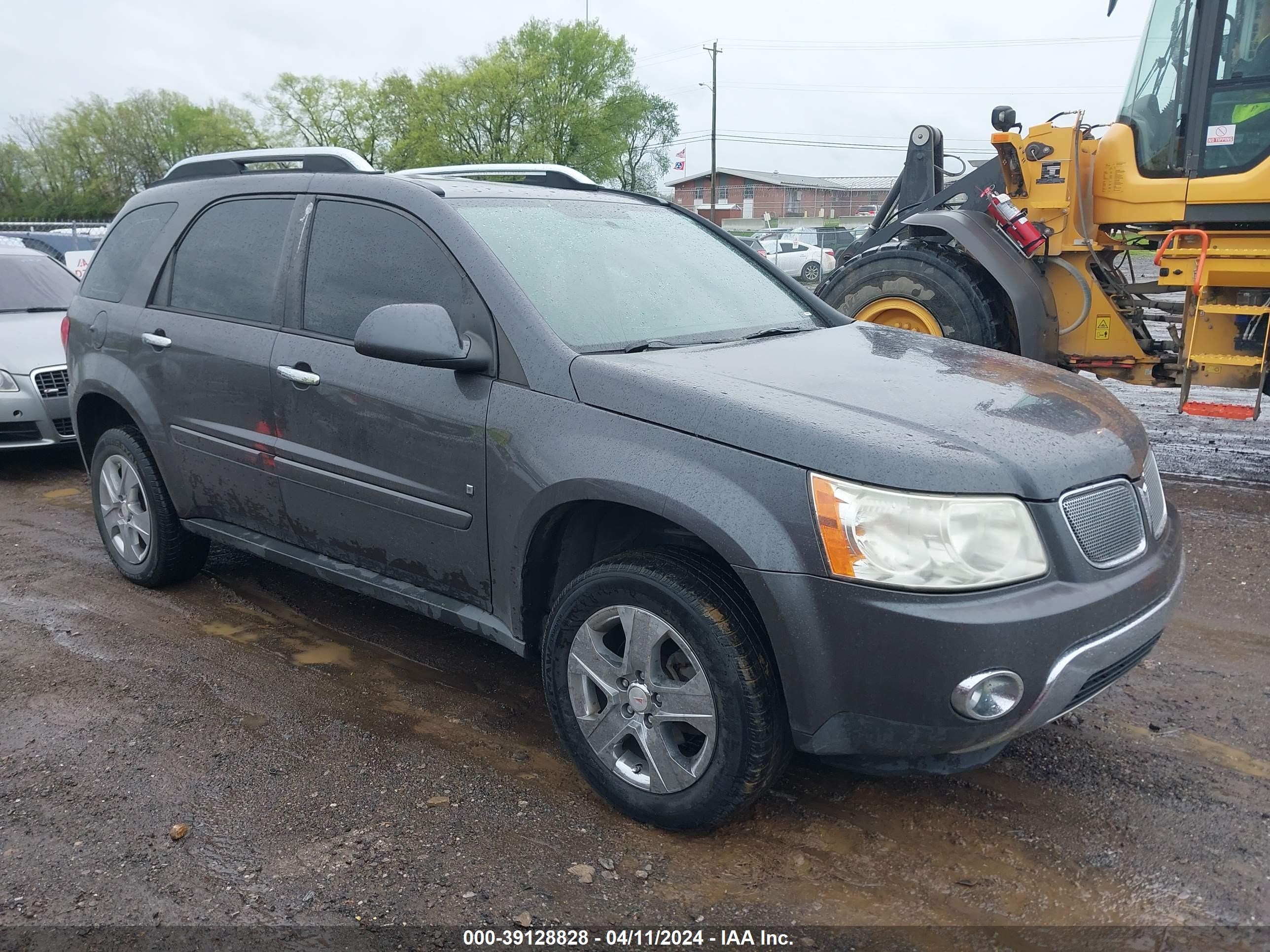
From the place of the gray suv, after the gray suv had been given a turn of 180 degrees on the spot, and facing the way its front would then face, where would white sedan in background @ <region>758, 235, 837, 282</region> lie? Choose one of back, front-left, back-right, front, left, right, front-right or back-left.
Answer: front-right

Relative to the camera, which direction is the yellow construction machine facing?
to the viewer's left

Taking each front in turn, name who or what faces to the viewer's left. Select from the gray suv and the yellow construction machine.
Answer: the yellow construction machine

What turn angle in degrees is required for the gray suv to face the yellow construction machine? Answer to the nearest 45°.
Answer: approximately 90° to its left

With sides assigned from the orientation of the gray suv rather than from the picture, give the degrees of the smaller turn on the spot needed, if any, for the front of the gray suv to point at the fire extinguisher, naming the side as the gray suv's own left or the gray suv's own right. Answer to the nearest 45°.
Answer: approximately 90° to the gray suv's own left

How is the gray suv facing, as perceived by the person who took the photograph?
facing the viewer and to the right of the viewer

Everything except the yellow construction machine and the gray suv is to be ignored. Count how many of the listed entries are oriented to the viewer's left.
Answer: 1

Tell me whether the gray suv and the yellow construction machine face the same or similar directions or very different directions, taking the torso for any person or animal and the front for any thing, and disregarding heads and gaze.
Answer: very different directions
